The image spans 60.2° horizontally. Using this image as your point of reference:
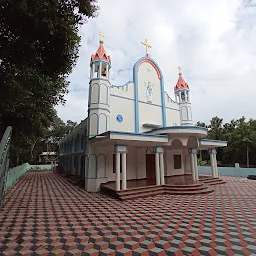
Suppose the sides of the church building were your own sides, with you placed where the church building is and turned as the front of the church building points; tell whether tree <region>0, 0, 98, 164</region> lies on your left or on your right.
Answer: on your right

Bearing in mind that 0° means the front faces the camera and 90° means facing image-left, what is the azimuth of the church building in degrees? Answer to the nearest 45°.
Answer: approximately 315°
